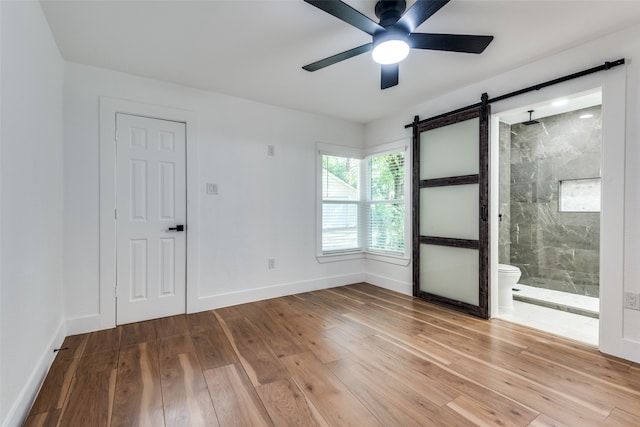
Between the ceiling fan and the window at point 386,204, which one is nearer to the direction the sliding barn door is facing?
the ceiling fan

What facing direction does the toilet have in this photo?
to the viewer's right

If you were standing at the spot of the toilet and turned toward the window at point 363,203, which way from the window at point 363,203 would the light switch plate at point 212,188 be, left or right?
left

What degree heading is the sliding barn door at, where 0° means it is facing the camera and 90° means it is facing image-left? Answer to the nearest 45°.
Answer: approximately 45°

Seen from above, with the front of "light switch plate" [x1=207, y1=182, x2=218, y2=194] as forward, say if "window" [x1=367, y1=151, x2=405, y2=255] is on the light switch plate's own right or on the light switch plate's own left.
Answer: on the light switch plate's own left

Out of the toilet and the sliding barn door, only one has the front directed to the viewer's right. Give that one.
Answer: the toilet

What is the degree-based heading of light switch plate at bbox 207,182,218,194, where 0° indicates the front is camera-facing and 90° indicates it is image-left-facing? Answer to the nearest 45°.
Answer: approximately 0°

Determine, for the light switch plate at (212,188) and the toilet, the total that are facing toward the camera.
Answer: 1

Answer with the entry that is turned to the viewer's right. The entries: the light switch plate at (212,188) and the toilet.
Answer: the toilet

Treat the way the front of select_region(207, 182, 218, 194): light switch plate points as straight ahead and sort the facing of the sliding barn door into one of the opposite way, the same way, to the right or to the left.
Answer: to the right
